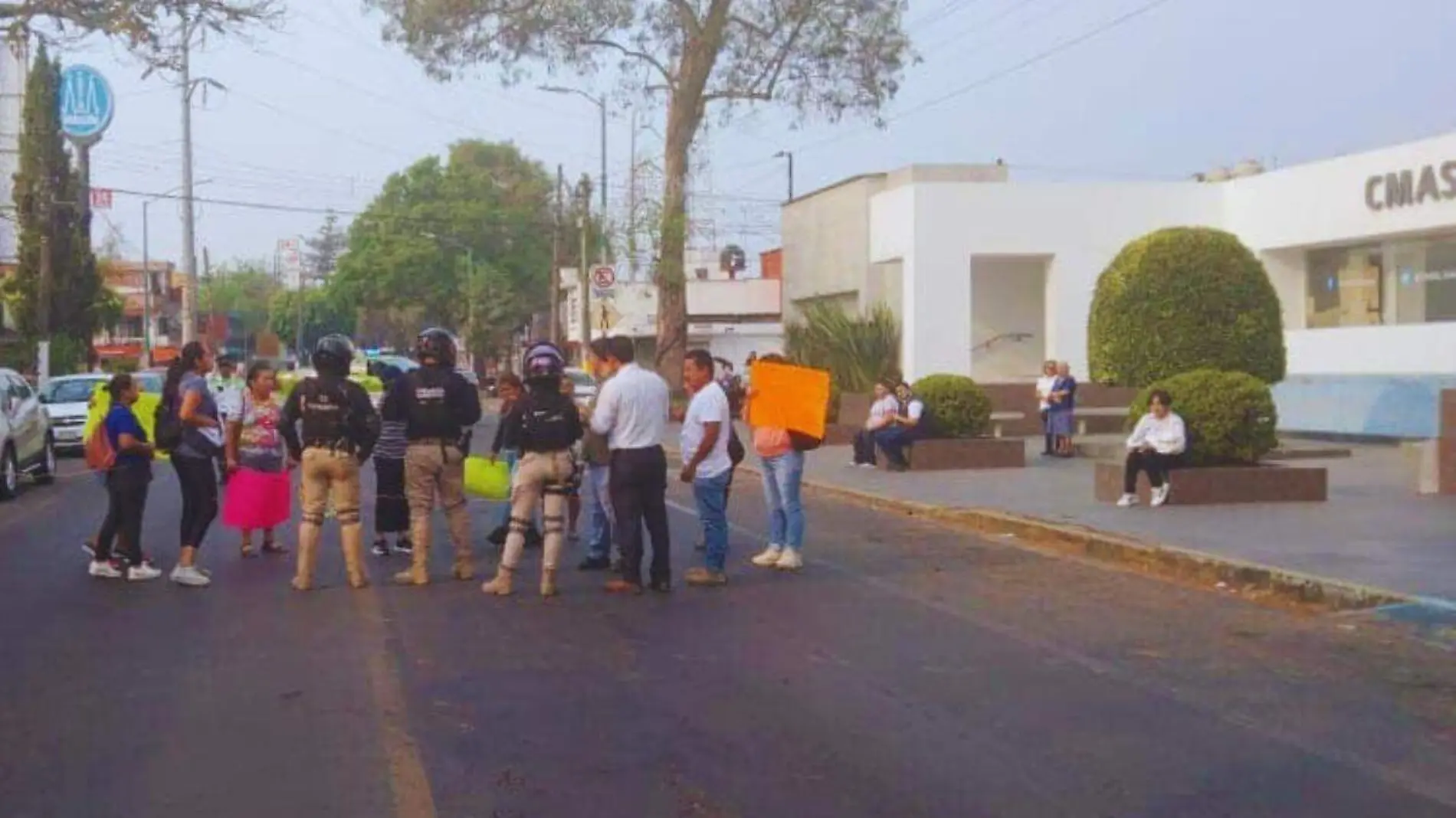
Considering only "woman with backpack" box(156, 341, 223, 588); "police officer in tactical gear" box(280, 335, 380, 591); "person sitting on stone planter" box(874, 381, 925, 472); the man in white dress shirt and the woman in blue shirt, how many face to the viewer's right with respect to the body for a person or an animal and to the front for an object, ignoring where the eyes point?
2

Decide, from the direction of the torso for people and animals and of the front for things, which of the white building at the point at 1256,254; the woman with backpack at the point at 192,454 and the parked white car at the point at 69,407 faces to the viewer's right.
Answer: the woman with backpack

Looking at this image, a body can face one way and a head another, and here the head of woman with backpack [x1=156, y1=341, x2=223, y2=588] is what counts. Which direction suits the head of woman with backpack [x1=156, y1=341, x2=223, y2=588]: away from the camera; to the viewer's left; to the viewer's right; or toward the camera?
to the viewer's right

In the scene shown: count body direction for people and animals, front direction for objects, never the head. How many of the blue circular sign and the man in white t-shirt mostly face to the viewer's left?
1

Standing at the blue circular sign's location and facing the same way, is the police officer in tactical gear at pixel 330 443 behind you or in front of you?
in front

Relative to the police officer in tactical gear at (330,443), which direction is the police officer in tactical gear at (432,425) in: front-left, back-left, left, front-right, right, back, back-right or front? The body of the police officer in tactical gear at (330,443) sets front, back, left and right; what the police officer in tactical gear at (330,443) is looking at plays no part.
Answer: right

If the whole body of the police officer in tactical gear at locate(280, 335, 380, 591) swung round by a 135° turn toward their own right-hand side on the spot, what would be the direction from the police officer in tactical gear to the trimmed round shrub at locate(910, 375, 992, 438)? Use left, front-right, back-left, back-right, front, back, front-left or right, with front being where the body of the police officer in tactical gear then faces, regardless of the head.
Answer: left

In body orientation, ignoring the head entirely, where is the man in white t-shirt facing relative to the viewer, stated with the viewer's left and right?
facing to the left of the viewer

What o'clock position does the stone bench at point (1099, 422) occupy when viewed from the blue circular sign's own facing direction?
The stone bench is roughly at 10 o'clock from the blue circular sign.

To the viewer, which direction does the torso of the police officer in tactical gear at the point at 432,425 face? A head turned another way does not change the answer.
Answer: away from the camera

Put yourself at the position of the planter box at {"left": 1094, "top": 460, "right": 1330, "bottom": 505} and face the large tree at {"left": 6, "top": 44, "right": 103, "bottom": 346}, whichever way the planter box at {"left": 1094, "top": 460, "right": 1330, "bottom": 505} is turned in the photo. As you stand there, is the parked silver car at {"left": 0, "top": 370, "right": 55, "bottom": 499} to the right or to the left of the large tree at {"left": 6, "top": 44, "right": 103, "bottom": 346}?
left

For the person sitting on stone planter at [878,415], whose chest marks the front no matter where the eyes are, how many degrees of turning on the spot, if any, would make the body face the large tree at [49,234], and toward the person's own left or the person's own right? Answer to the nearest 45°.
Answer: approximately 90° to the person's own right

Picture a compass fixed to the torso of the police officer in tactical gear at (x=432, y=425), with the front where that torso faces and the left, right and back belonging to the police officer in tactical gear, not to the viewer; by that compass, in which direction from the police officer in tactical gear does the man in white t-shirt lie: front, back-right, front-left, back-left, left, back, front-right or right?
right

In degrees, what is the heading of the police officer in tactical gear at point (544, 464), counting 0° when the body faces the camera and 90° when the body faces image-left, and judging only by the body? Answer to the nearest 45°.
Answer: approximately 180°

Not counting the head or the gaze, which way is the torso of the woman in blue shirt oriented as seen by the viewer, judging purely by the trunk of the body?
to the viewer's right

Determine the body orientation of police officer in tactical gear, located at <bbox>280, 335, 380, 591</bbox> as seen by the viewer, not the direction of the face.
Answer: away from the camera

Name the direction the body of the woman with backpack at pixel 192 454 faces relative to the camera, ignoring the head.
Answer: to the viewer's right
